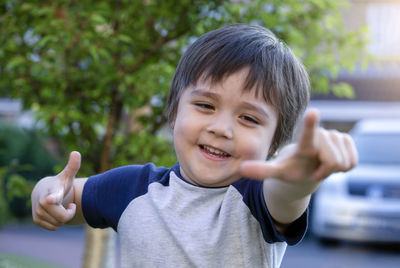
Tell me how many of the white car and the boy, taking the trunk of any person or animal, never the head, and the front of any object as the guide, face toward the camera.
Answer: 2

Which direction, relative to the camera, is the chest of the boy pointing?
toward the camera

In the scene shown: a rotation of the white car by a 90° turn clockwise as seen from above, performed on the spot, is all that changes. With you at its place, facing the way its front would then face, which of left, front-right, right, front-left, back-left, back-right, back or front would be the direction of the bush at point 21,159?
front

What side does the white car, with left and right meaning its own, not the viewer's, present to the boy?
front

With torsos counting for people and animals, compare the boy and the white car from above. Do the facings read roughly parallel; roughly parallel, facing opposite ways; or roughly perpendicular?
roughly parallel

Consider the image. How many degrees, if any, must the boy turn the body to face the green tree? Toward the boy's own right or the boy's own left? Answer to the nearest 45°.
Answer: approximately 180°

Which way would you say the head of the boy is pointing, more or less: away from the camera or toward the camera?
toward the camera

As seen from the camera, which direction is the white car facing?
toward the camera

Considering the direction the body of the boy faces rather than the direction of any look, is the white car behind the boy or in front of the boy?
behind
